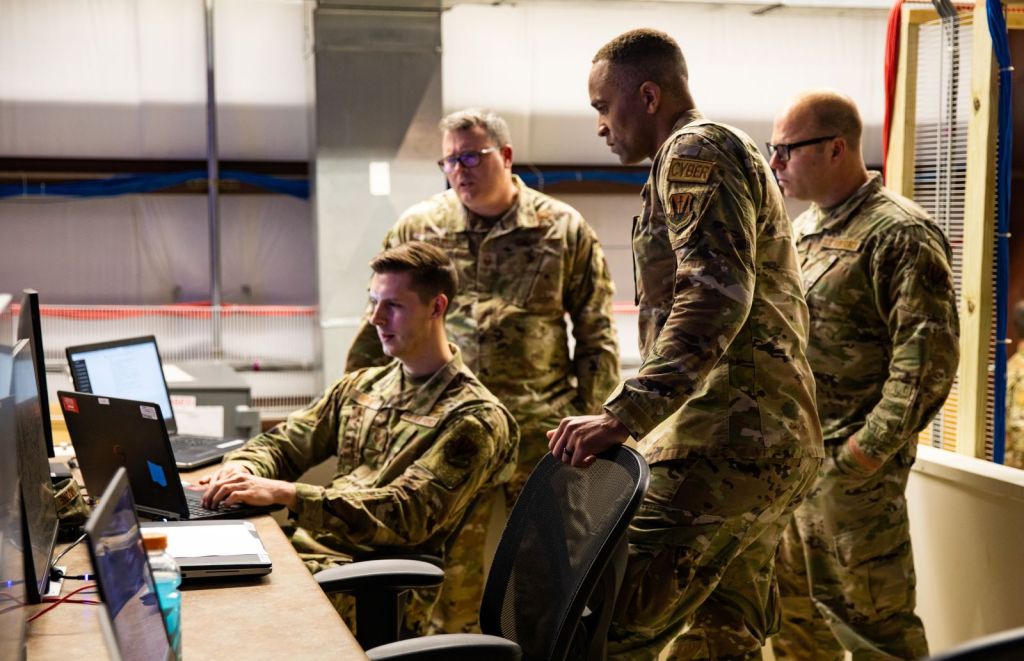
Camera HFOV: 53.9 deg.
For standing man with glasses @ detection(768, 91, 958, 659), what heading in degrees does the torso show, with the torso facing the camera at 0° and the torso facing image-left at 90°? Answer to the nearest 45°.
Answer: approximately 45°

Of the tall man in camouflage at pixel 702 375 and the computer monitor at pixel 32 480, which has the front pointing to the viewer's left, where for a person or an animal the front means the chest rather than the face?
the tall man in camouflage

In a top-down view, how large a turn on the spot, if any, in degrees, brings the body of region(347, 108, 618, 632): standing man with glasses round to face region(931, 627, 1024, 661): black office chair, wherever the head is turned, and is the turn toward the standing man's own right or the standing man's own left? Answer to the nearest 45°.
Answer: approximately 45° to the standing man's own left

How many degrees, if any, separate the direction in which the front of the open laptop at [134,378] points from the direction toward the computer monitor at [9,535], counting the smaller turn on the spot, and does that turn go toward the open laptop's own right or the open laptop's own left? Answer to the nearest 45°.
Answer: approximately 45° to the open laptop's own right

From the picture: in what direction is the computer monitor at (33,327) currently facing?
to the viewer's right

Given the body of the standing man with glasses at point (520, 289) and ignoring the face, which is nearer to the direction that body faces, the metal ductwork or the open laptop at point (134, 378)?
the open laptop

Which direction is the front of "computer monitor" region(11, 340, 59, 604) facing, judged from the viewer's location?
facing to the right of the viewer

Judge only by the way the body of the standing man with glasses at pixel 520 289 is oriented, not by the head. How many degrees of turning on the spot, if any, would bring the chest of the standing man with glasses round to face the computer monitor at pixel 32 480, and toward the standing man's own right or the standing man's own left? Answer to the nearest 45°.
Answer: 0° — they already face it

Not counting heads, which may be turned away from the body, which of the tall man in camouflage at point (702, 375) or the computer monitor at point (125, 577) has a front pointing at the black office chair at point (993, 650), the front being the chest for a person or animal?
the computer monitor

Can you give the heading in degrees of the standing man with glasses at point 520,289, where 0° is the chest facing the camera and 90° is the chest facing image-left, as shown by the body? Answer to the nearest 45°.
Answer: approximately 45°

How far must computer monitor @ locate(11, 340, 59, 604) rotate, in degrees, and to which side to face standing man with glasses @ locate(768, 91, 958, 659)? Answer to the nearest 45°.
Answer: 0° — it already faces them

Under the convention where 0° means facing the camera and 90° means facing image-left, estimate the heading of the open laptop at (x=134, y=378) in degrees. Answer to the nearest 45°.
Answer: approximately 315°

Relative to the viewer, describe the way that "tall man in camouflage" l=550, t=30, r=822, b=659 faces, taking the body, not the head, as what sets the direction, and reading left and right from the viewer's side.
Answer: facing to the left of the viewer
